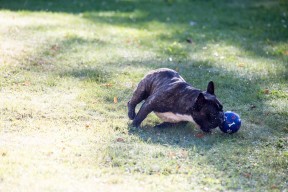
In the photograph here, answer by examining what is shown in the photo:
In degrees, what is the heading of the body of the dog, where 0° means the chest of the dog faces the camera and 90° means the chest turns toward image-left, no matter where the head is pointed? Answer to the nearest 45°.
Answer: approximately 270°

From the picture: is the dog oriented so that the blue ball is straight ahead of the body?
yes
